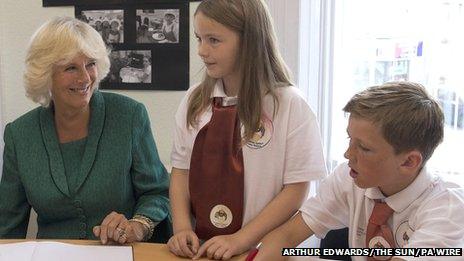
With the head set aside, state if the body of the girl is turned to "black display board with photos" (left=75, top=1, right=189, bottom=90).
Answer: no

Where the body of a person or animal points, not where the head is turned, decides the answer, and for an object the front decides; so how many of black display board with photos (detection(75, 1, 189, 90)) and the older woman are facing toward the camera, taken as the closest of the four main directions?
2

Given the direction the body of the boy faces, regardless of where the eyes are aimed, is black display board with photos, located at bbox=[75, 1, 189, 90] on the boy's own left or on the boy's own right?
on the boy's own right

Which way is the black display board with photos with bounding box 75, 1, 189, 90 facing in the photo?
toward the camera

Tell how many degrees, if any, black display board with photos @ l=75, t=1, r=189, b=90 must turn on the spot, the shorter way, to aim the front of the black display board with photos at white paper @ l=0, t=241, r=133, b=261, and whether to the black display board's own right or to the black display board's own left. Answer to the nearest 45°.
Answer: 0° — it already faces it

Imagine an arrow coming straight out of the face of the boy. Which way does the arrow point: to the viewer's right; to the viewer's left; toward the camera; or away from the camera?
to the viewer's left

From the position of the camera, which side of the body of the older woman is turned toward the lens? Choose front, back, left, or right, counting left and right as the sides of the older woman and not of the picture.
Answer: front

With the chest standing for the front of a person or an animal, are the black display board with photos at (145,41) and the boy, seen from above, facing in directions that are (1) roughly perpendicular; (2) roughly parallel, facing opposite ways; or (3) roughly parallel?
roughly perpendicular

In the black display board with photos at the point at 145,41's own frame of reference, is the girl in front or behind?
in front

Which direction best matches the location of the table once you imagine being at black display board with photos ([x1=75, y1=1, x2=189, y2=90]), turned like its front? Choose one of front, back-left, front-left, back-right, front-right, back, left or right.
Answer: front

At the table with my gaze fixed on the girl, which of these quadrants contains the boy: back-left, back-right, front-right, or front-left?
front-right

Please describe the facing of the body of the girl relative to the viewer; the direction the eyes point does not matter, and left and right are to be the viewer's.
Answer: facing the viewer and to the left of the viewer

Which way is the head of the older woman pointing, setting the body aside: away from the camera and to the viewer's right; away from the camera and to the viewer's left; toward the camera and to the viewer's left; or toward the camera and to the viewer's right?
toward the camera and to the viewer's right

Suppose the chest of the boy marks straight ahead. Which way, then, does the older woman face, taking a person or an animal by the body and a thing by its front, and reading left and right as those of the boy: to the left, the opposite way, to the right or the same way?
to the left

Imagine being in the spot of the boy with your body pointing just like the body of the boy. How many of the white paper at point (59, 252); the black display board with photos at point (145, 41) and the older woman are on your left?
0
